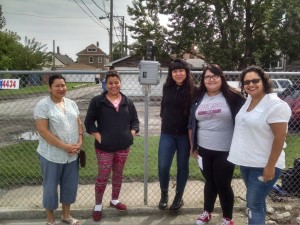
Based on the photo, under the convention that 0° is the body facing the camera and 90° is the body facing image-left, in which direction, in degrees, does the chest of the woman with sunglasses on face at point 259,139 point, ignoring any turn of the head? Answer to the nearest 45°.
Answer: approximately 45°

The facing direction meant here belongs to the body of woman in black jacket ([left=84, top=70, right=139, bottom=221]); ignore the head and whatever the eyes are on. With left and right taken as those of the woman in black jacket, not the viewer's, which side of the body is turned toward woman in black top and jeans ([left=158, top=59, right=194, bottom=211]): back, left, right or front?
left

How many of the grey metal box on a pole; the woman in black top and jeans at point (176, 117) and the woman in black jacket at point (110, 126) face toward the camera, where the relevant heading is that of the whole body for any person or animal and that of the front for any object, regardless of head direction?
3

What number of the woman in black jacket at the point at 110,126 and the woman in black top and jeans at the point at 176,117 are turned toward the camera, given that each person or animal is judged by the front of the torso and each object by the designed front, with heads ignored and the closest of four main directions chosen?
2

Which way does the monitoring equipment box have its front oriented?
toward the camera

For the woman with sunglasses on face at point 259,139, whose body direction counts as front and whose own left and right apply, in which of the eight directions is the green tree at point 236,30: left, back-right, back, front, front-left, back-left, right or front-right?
back-right

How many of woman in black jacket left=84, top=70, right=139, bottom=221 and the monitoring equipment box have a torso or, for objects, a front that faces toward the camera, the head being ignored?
2

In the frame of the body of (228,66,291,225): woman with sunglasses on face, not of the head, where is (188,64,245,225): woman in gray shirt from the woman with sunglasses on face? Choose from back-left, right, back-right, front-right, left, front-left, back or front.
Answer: right

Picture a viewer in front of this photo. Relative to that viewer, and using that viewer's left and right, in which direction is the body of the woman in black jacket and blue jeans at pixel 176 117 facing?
facing the viewer
